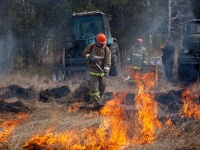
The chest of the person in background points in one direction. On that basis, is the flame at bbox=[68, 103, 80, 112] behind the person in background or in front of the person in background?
in front

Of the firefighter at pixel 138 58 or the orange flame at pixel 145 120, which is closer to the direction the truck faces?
the orange flame

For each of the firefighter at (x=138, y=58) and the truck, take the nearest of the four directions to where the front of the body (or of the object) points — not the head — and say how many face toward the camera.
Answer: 2

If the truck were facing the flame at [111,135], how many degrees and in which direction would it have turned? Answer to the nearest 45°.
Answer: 0° — it already faces it

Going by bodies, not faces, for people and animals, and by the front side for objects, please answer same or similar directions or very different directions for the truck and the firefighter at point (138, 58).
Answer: same or similar directions

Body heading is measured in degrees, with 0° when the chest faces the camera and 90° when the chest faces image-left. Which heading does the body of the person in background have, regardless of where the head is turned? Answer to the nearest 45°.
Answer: approximately 45°

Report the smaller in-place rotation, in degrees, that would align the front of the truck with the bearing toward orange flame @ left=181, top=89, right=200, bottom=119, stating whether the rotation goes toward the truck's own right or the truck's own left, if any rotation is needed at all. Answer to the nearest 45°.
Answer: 0° — it already faces it

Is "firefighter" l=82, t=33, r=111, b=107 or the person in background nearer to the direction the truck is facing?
the firefighter

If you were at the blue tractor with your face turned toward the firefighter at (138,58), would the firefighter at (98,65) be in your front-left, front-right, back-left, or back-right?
front-right

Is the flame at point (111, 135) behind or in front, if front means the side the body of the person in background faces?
in front

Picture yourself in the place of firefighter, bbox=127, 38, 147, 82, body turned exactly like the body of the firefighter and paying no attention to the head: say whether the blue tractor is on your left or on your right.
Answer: on your right

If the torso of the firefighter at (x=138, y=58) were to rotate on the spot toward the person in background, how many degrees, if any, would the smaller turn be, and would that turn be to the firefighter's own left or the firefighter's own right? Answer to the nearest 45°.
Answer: approximately 135° to the firefighter's own left

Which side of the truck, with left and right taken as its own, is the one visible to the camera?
front

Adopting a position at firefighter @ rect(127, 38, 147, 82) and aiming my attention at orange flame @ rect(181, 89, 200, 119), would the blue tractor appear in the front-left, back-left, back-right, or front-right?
back-right

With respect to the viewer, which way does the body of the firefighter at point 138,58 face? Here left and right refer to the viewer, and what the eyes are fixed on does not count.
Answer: facing the viewer
